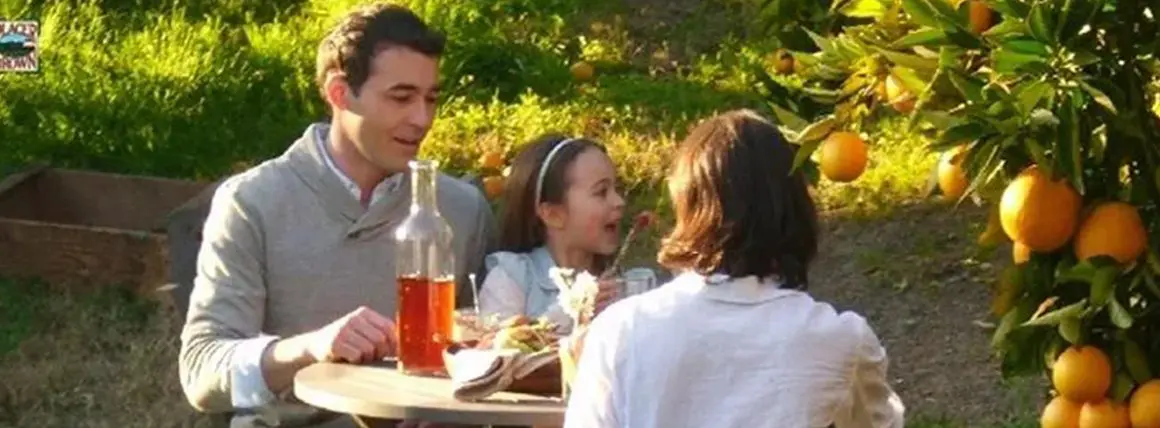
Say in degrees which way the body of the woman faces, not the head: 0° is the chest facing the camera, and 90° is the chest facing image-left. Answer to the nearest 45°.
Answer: approximately 180°

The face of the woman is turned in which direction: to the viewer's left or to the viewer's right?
to the viewer's left

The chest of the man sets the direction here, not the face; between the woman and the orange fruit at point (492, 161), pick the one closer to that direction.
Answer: the woman

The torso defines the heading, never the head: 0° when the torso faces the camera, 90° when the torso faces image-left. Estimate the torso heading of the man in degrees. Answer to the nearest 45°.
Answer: approximately 315°

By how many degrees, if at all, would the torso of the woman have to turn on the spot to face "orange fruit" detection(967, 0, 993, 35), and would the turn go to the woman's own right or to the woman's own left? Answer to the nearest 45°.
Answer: approximately 45° to the woman's own right

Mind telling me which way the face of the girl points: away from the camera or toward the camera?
toward the camera

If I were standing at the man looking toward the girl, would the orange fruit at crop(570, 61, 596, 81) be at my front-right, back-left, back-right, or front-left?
front-left

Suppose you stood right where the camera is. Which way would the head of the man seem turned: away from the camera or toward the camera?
toward the camera

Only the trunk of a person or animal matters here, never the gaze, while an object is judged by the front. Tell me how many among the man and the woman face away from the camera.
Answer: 1

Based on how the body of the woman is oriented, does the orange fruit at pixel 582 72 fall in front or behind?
in front

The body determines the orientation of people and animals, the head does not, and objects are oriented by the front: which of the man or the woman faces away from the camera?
the woman
